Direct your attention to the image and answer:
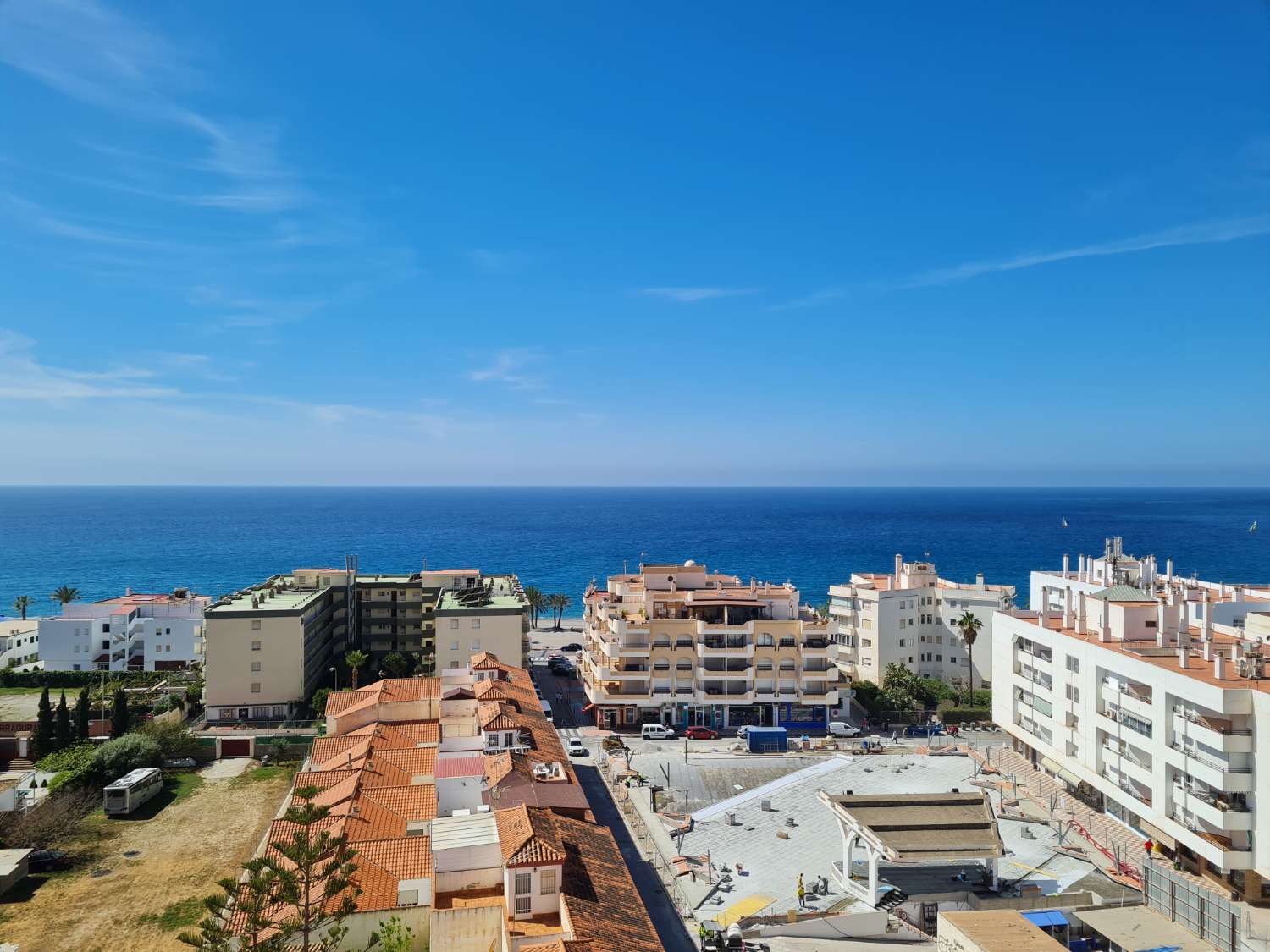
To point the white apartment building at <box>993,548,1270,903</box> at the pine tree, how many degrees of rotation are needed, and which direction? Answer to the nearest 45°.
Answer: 0° — it already faces it

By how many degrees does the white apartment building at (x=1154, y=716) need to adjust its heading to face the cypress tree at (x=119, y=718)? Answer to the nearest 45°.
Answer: approximately 45° to its right

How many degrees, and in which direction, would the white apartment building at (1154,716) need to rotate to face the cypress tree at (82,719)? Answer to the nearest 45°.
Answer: approximately 45° to its right

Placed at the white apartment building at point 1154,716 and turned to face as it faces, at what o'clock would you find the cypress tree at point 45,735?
The cypress tree is roughly at 1 o'clock from the white apartment building.

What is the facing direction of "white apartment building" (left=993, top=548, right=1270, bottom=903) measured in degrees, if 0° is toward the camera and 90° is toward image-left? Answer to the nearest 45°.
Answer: approximately 45°

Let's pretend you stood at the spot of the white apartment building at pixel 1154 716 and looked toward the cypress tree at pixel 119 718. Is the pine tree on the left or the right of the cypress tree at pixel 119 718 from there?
left
